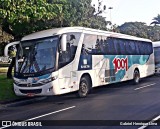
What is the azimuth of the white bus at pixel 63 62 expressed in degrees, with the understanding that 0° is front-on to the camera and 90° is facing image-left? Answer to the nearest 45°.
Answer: approximately 45°
